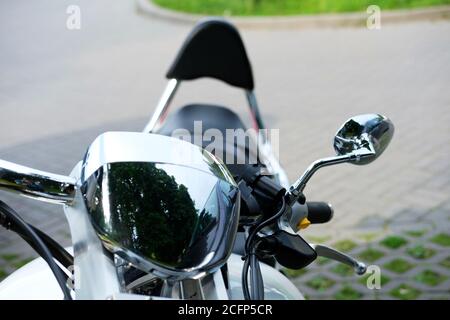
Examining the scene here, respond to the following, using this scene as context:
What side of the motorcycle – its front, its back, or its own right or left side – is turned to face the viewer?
front
